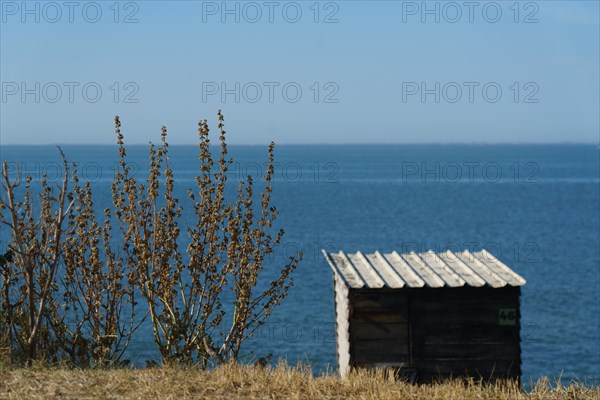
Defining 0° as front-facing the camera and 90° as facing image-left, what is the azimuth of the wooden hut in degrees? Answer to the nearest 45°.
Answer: approximately 0°
